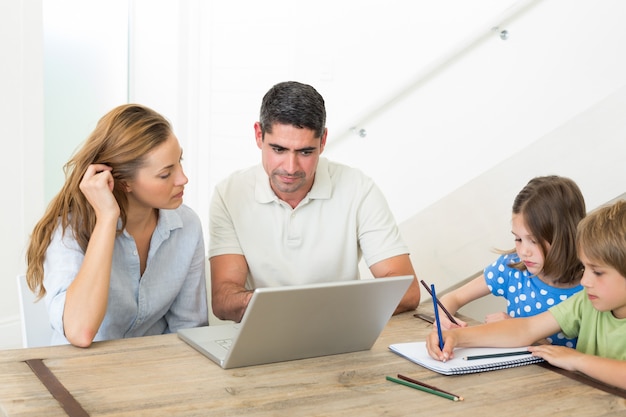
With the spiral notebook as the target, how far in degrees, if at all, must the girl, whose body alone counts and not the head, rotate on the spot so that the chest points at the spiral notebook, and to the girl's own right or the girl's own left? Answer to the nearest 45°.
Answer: approximately 45° to the girl's own left

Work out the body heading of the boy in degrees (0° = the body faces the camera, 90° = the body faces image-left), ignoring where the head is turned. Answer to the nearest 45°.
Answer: approximately 45°

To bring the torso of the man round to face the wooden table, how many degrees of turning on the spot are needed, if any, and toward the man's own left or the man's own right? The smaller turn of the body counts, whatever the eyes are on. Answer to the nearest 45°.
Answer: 0° — they already face it

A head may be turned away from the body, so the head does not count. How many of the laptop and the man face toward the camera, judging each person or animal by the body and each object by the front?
1

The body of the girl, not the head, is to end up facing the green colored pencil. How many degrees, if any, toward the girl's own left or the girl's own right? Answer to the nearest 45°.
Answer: approximately 45° to the girl's own left

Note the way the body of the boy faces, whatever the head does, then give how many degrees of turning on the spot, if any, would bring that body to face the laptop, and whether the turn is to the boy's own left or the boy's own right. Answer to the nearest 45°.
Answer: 0° — they already face it

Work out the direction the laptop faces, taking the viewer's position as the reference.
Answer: facing away from the viewer and to the left of the viewer

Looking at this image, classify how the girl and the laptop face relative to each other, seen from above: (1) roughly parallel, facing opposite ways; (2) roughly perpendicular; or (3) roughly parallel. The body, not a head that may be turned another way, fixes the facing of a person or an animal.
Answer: roughly perpendicular
